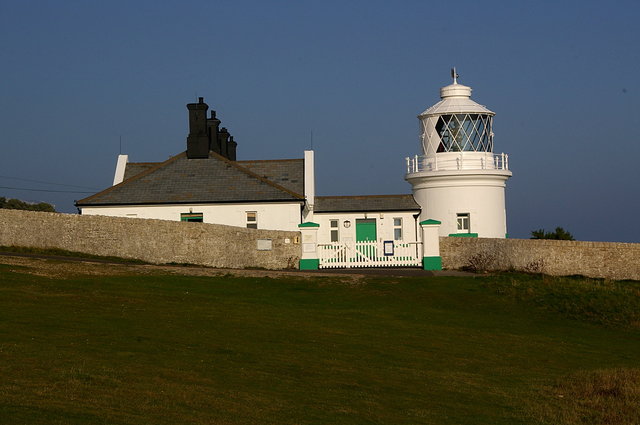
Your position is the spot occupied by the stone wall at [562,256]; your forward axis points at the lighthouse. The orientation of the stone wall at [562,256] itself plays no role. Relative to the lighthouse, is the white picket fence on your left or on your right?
left

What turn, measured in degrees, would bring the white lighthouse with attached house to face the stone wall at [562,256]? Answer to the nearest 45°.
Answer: approximately 45° to its left

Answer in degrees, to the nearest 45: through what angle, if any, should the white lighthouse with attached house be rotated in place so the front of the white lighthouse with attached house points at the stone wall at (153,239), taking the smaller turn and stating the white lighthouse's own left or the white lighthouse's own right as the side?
approximately 45° to the white lighthouse's own right

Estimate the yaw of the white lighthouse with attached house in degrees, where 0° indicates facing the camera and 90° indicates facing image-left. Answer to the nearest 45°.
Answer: approximately 0°
